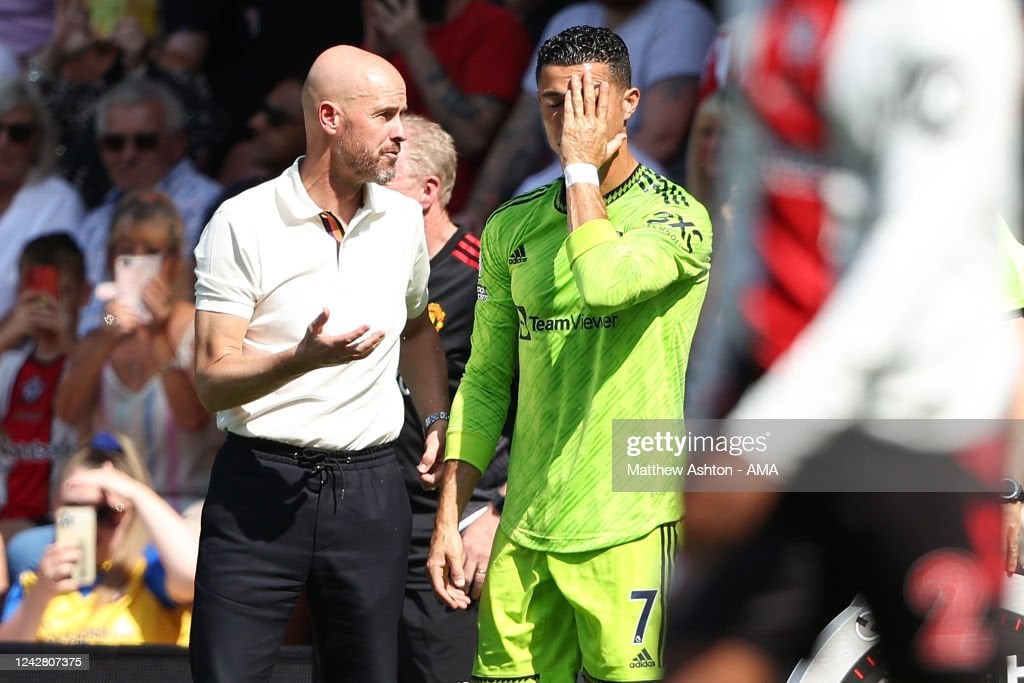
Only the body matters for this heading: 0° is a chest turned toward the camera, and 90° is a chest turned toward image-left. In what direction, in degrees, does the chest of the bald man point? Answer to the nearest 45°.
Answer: approximately 315°

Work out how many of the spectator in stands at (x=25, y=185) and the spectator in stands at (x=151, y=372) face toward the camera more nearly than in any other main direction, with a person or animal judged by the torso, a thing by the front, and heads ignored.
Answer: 2

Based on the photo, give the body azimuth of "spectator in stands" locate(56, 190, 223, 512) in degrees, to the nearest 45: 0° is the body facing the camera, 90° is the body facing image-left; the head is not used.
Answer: approximately 0°

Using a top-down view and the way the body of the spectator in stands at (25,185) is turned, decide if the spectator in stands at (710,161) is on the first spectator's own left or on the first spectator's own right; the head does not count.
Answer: on the first spectator's own left

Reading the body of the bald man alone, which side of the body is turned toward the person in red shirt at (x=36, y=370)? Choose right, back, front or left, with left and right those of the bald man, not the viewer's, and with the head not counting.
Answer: back

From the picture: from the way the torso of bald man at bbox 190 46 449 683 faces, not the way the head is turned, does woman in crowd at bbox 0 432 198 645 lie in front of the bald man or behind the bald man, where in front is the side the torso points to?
behind
